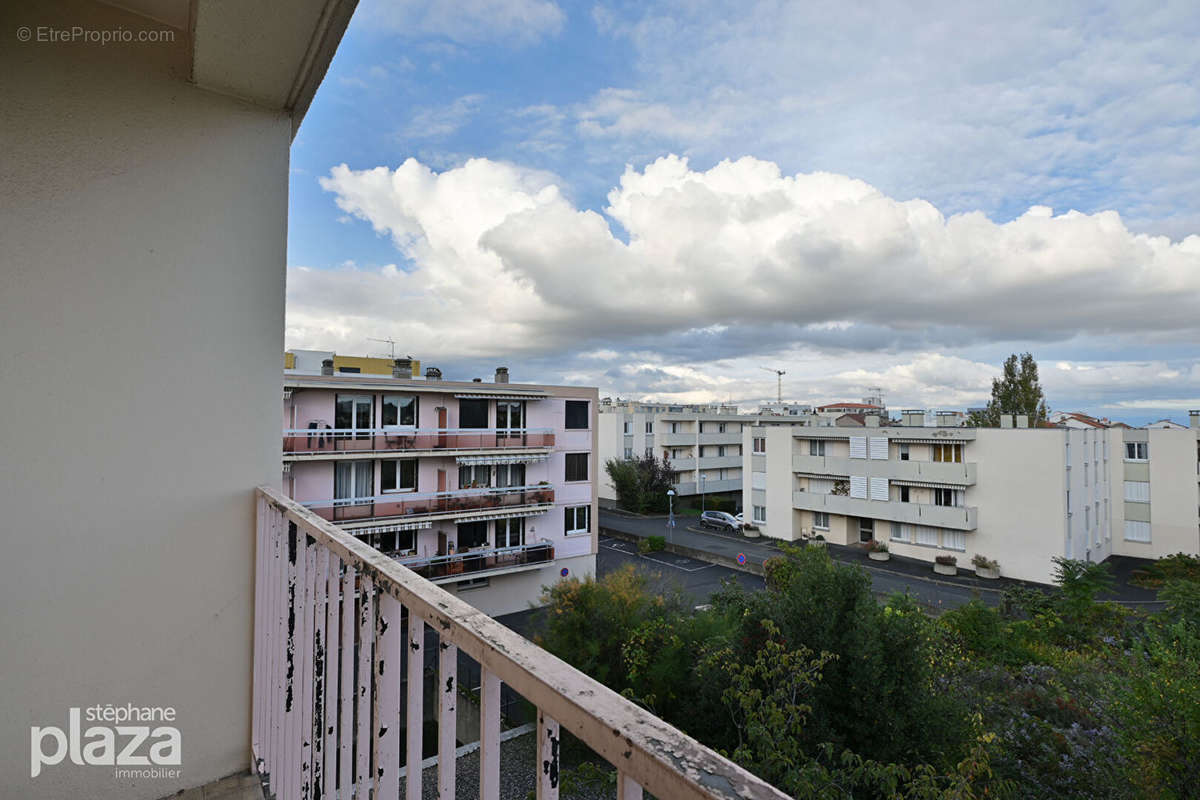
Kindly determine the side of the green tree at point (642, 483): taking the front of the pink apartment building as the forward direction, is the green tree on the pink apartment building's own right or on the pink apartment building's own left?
on the pink apartment building's own left

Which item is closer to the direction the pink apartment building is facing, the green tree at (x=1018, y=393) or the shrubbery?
the shrubbery

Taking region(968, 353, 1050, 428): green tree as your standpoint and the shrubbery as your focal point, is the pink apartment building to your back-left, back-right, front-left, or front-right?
front-right

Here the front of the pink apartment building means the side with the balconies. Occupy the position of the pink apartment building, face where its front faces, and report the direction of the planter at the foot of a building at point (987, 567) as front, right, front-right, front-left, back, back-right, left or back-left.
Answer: front-left

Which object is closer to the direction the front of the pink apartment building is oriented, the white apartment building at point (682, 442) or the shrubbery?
the shrubbery

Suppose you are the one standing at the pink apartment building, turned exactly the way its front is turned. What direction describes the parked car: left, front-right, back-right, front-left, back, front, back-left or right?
left

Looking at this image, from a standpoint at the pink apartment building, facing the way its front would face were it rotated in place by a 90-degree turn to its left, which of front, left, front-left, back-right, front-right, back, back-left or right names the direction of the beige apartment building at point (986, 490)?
front-right

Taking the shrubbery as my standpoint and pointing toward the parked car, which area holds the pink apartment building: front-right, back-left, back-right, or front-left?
front-left

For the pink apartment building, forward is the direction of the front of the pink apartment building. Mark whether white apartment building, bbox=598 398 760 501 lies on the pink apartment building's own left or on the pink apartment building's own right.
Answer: on the pink apartment building's own left

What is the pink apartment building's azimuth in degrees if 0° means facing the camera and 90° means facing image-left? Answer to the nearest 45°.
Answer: approximately 315°
